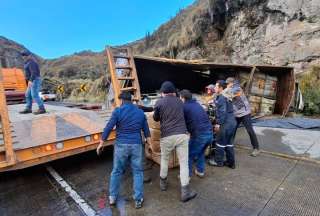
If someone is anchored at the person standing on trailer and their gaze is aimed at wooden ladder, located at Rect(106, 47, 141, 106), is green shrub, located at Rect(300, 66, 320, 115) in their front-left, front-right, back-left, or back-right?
front-left

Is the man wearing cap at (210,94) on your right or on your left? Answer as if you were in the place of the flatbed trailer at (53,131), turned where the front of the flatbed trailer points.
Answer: on your right

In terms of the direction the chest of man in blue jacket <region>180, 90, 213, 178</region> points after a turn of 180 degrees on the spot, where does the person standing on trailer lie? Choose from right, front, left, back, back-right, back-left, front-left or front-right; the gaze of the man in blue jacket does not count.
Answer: back-right

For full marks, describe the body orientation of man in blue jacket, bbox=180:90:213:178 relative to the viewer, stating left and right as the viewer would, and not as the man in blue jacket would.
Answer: facing away from the viewer and to the left of the viewer

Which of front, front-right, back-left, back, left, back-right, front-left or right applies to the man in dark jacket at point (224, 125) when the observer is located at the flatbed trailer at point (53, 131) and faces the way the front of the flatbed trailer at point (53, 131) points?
back-right

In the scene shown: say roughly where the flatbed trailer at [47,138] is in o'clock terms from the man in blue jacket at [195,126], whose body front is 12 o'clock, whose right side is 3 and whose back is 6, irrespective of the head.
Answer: The flatbed trailer is roughly at 10 o'clock from the man in blue jacket.

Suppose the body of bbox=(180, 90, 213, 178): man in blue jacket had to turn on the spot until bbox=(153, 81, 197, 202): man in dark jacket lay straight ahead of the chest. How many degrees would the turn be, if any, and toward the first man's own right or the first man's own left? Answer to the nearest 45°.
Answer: approximately 90° to the first man's own left

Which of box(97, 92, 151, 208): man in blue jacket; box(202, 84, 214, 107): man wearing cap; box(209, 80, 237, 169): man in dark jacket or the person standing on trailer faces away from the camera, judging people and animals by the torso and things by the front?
the man in blue jacket

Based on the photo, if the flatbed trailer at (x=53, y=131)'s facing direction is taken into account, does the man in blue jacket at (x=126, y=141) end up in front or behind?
behind

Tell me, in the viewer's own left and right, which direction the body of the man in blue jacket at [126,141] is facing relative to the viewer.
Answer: facing away from the viewer

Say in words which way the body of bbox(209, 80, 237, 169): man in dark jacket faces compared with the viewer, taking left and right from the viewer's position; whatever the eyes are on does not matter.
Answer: facing to the left of the viewer
